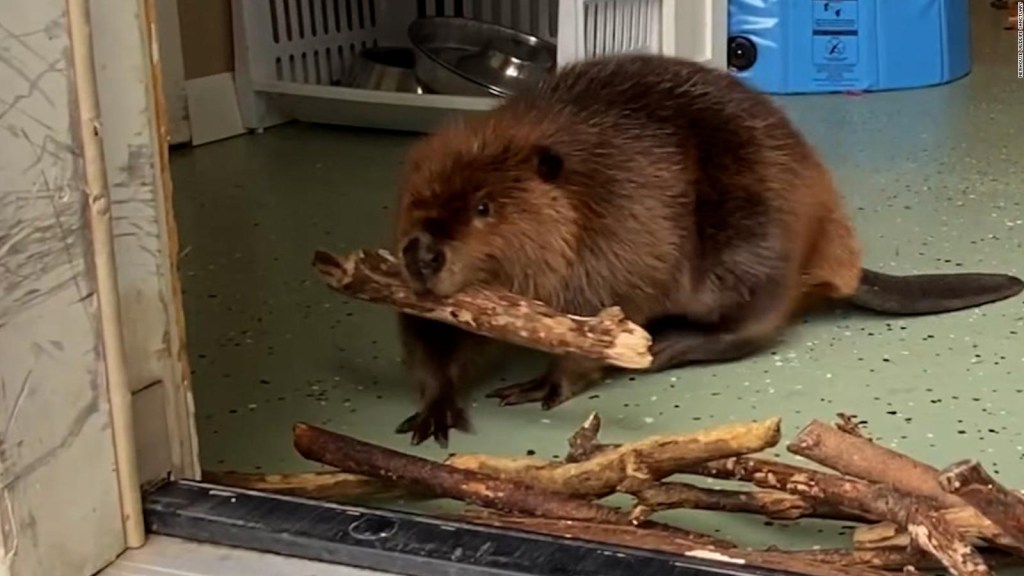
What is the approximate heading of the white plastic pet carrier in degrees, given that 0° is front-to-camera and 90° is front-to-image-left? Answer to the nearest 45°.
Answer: approximately 0°

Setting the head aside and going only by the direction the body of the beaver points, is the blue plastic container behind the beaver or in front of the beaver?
behind

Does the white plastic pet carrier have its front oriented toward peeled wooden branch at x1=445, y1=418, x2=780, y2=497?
yes

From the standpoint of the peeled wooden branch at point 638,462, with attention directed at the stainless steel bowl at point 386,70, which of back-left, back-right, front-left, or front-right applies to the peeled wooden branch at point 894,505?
back-right

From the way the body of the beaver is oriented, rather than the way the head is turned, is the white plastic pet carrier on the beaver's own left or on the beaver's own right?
on the beaver's own right

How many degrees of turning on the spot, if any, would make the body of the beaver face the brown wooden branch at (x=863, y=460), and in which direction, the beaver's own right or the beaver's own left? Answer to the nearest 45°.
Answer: approximately 90° to the beaver's own left

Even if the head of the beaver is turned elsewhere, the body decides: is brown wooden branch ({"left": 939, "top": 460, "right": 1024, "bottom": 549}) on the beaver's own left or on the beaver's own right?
on the beaver's own left
